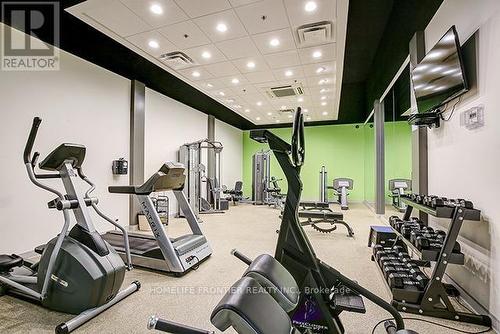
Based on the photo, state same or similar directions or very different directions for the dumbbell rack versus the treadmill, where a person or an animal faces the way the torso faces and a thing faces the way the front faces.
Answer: very different directions

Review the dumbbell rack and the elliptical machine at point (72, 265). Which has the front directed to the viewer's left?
the dumbbell rack

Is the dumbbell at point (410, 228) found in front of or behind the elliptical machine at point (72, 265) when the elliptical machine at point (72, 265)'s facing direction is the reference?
in front

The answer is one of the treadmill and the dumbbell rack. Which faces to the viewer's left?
the dumbbell rack

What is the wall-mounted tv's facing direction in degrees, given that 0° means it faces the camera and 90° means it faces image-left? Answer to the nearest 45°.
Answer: approximately 45°

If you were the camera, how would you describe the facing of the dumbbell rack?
facing to the left of the viewer

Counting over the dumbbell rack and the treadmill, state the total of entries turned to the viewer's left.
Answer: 1

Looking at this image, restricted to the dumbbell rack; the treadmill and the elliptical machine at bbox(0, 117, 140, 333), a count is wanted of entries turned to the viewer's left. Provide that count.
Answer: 1
